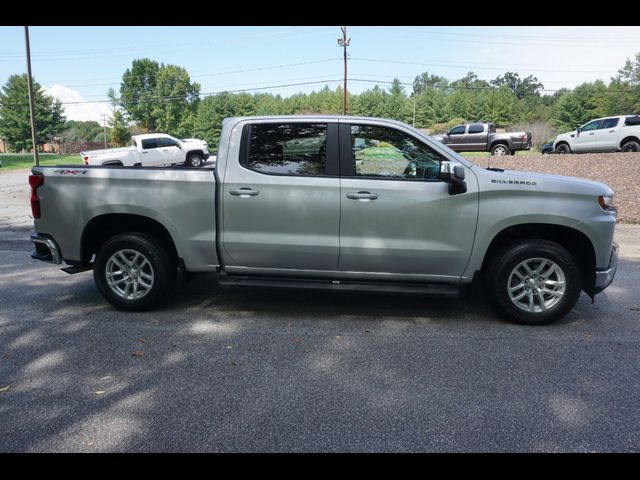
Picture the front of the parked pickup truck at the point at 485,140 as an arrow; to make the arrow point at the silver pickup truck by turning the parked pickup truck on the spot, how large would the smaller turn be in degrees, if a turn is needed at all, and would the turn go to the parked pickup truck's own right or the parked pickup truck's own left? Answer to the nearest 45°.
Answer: approximately 90° to the parked pickup truck's own left

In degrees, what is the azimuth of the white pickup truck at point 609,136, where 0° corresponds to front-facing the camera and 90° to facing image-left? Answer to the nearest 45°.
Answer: approximately 90°

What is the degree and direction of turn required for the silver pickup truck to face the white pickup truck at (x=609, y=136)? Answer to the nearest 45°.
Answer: approximately 45° to its left

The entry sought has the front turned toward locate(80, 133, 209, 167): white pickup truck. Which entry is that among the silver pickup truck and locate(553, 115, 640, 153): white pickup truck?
locate(553, 115, 640, 153): white pickup truck

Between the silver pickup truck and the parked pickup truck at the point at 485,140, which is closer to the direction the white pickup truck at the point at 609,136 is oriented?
the parked pickup truck

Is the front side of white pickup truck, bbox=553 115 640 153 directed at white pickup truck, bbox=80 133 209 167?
yes

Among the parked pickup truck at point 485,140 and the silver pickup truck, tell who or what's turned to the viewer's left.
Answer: the parked pickup truck

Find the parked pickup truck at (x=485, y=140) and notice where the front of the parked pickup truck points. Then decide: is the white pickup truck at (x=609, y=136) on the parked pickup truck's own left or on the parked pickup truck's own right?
on the parked pickup truck's own left

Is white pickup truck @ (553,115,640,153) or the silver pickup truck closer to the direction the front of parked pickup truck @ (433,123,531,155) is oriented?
the silver pickup truck

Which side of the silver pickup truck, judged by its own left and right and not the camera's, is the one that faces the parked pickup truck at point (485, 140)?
left

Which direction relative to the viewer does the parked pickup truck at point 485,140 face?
to the viewer's left

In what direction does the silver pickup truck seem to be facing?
to the viewer's right

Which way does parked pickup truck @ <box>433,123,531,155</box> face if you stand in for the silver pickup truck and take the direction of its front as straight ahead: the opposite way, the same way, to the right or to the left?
the opposite way

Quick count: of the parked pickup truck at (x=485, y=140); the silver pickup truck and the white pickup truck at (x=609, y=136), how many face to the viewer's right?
1
